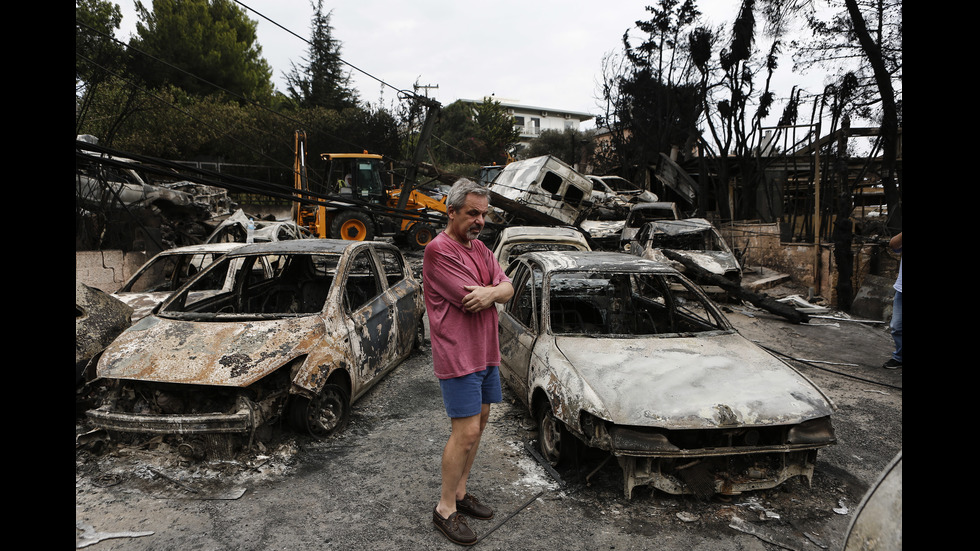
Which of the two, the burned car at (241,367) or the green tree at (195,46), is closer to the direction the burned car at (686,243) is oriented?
the burned car

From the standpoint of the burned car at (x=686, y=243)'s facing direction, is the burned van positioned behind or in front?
behind

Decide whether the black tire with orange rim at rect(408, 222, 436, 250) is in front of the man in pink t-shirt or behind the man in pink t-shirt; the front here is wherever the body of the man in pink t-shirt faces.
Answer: behind

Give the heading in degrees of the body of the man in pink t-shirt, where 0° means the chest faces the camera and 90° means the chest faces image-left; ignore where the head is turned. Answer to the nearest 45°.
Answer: approximately 315°

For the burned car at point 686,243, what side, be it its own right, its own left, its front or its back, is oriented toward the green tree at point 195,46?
back

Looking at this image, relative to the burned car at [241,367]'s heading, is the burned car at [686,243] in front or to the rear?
to the rear

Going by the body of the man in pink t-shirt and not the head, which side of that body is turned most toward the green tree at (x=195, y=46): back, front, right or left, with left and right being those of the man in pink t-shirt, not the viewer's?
back

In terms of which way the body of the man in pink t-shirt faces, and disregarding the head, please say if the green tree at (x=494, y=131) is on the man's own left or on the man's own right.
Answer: on the man's own left
